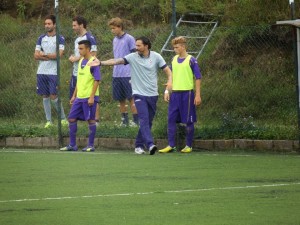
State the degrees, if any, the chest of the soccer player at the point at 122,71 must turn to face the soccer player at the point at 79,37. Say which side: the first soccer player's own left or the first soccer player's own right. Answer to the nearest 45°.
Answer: approximately 45° to the first soccer player's own right

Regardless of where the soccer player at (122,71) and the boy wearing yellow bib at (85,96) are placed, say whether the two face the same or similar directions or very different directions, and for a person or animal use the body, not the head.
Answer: same or similar directions

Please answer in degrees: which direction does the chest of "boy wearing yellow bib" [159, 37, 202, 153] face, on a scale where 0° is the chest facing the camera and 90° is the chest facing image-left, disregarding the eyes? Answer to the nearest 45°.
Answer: approximately 45°

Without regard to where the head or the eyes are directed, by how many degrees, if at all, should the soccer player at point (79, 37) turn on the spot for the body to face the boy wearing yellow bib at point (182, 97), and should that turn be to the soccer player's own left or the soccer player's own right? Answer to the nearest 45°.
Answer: approximately 90° to the soccer player's own left

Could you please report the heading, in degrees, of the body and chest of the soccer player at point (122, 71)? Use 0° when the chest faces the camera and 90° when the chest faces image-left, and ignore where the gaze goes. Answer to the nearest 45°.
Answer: approximately 45°

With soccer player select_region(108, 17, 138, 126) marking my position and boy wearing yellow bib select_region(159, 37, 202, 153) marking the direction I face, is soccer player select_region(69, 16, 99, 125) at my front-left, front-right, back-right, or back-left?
back-right

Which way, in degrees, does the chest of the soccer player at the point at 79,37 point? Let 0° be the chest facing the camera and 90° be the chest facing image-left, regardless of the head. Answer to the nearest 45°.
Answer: approximately 45°

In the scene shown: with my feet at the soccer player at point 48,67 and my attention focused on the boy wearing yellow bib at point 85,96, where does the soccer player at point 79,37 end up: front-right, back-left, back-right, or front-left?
front-left

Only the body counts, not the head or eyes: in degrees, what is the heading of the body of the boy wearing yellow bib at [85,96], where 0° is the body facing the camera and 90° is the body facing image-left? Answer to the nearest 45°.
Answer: approximately 45°

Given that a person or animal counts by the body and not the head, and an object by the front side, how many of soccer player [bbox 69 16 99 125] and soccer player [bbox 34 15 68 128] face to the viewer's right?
0

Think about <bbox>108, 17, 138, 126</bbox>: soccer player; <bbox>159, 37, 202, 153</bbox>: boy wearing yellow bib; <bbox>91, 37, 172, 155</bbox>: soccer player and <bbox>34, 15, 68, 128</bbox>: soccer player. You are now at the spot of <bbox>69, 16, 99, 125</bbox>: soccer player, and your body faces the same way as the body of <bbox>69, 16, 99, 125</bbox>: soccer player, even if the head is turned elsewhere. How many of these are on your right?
1

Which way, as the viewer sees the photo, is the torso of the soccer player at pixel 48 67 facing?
toward the camera

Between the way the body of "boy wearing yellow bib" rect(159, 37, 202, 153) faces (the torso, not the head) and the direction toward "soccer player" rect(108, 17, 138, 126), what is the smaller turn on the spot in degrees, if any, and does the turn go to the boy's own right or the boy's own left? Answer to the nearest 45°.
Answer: approximately 90° to the boy's own right

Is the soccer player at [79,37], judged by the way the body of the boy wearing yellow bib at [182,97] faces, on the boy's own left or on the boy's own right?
on the boy's own right
